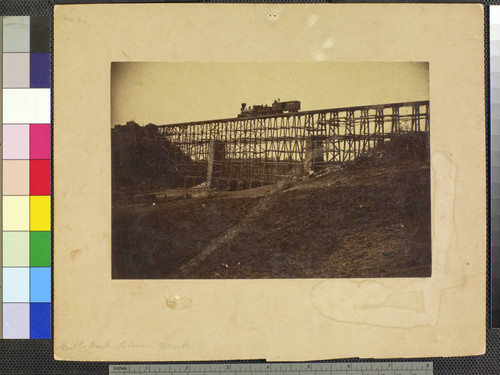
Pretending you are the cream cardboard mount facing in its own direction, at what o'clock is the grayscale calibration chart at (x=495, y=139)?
The grayscale calibration chart is roughly at 9 o'clock from the cream cardboard mount.

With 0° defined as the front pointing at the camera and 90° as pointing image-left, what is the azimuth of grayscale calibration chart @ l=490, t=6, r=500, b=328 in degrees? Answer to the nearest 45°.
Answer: approximately 0°

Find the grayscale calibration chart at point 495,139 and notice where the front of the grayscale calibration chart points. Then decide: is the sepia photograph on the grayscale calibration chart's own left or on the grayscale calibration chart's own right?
on the grayscale calibration chart's own right

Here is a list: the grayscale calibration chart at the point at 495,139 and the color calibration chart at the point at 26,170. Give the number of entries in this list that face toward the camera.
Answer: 2
